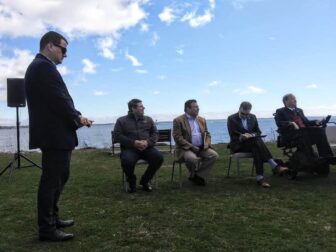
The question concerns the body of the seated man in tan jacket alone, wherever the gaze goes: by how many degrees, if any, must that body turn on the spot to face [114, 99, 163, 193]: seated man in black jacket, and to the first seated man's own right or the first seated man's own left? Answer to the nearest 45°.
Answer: approximately 90° to the first seated man's own right

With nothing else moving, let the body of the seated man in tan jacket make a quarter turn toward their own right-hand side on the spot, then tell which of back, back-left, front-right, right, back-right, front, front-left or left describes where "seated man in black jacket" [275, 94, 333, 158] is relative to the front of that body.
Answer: back-left

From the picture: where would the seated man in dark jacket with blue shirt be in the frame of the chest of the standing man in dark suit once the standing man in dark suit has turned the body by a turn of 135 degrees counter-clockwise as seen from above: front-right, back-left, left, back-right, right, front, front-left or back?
right

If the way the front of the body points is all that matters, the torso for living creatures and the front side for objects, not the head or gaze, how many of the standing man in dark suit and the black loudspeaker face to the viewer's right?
1

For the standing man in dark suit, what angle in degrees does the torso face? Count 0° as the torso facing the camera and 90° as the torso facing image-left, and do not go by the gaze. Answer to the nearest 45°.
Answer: approximately 270°

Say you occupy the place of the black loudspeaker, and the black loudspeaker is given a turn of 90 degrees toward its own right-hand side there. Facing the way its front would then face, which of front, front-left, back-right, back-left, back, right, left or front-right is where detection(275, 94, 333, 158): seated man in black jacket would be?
back-left

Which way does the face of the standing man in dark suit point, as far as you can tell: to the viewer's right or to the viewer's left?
to the viewer's right

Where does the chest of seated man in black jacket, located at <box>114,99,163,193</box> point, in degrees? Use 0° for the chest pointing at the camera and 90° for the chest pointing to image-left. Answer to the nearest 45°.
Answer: approximately 0°

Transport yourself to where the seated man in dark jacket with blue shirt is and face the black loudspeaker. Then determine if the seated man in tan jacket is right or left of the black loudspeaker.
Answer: left

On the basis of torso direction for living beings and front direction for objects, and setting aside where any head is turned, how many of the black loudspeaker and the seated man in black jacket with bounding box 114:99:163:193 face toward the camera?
2

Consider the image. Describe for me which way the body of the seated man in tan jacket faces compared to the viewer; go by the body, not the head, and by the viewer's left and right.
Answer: facing the viewer and to the right of the viewer

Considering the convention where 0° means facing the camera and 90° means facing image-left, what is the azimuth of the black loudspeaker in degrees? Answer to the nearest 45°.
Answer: approximately 0°

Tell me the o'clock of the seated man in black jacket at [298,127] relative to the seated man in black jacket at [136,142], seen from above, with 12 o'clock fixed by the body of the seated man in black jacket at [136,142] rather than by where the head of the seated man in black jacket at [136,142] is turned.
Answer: the seated man in black jacket at [298,127] is roughly at 9 o'clock from the seated man in black jacket at [136,142].
